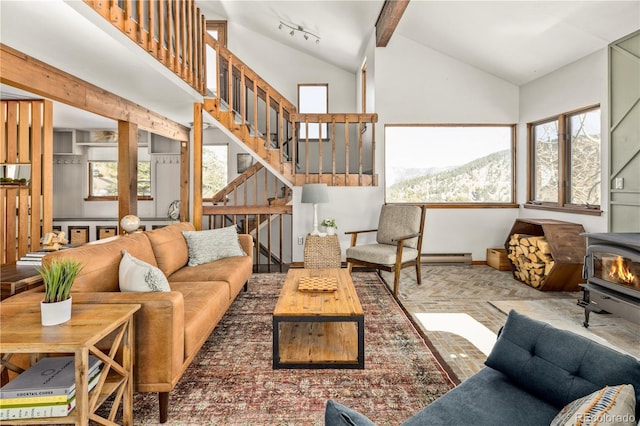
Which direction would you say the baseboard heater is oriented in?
toward the camera

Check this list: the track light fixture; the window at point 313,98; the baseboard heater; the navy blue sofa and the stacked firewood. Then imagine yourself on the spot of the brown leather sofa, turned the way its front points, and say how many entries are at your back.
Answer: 0

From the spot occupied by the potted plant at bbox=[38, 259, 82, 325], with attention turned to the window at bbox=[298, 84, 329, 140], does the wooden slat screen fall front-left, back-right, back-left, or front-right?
front-left

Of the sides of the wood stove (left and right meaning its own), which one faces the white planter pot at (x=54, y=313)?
front

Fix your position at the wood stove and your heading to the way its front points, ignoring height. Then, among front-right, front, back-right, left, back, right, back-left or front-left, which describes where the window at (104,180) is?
front-right

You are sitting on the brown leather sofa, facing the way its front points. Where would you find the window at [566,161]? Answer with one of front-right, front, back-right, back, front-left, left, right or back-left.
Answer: front

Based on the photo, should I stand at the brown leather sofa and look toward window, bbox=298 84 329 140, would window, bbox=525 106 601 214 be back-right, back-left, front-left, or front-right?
front-right

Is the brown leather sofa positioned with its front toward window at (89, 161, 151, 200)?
no

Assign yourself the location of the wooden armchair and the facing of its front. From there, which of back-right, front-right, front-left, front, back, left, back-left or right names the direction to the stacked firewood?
back-left

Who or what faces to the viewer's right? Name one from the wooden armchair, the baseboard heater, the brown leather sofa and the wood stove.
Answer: the brown leather sofa

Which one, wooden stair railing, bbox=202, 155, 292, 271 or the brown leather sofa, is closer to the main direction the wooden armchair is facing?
the brown leather sofa

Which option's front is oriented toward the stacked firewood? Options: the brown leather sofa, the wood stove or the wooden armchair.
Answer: the brown leather sofa

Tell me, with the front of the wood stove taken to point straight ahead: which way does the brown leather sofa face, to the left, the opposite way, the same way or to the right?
the opposite way

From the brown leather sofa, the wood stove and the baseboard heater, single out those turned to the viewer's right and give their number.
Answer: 1

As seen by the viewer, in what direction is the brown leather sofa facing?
to the viewer's right

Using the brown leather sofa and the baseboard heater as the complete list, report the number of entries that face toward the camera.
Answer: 1

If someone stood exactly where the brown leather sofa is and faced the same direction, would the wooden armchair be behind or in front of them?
in front

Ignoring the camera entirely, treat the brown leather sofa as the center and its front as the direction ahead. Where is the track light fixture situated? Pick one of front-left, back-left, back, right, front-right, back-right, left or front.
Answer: front-left

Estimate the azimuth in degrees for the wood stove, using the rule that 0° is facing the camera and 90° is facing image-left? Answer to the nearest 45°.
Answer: approximately 45°
